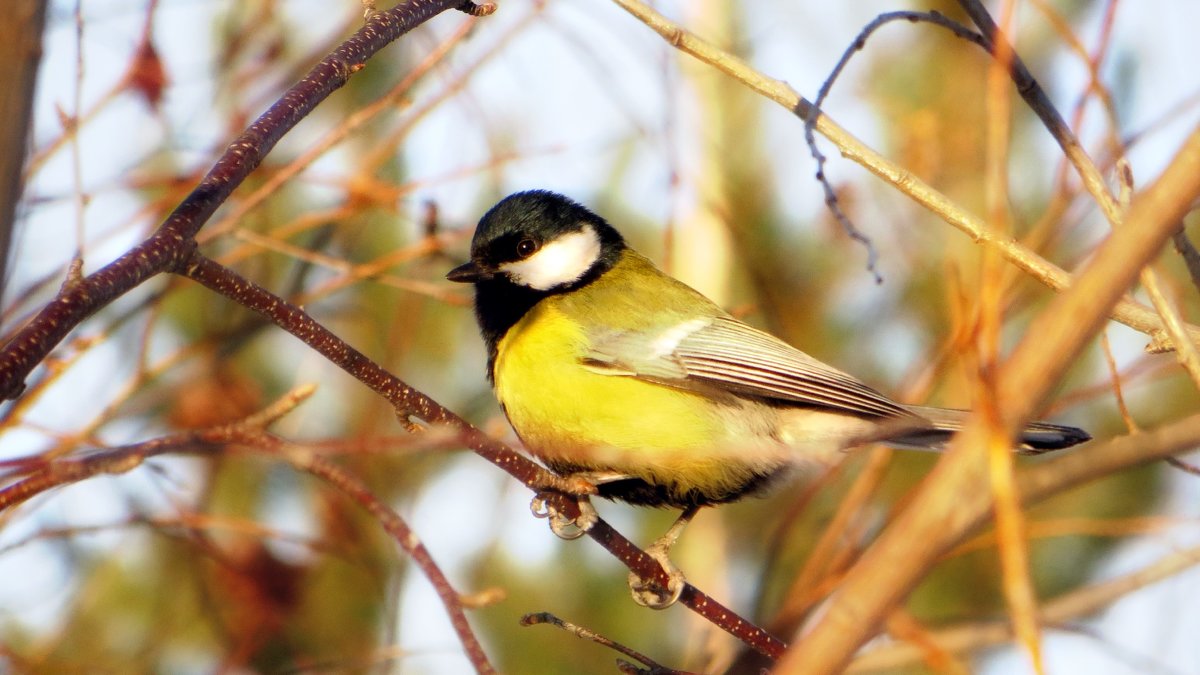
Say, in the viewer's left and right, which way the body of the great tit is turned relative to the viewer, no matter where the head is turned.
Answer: facing to the left of the viewer
